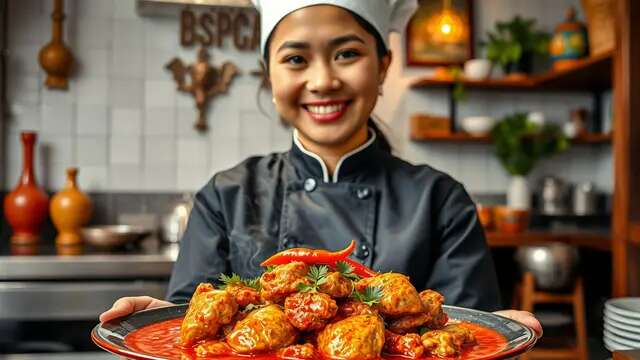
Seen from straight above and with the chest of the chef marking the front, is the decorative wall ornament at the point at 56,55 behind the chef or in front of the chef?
behind

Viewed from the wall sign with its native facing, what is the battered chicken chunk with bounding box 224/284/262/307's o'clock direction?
The battered chicken chunk is roughly at 12 o'clock from the wall sign.

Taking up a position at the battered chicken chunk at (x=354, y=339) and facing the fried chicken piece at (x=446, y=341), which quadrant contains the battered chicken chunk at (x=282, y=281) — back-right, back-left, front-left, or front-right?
back-left

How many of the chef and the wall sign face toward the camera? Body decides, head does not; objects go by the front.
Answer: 2

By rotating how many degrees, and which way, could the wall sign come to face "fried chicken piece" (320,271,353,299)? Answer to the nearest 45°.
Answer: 0° — it already faces it

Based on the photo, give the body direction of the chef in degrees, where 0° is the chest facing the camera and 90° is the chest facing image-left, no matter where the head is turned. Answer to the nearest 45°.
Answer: approximately 0°

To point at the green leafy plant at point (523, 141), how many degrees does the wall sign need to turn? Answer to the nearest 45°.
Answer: approximately 90° to its left

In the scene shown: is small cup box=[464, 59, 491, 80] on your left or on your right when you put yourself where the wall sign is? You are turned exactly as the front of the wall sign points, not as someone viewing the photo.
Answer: on your left
